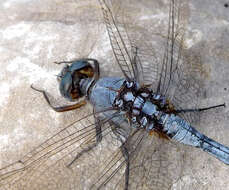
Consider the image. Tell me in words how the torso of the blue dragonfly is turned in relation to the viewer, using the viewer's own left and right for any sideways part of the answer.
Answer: facing away from the viewer and to the left of the viewer
